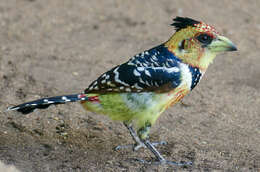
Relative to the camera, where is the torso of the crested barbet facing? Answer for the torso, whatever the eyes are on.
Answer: to the viewer's right
